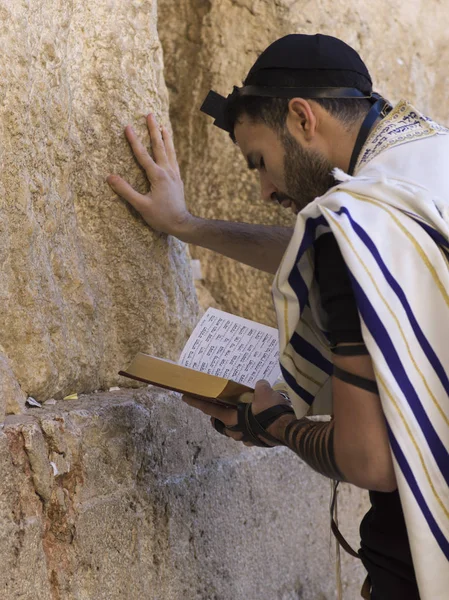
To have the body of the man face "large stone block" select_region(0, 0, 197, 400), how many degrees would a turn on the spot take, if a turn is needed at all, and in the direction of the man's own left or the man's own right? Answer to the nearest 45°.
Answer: approximately 45° to the man's own right

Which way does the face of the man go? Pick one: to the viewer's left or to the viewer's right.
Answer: to the viewer's left

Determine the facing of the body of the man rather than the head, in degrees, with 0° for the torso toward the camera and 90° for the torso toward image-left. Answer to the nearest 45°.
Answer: approximately 90°
